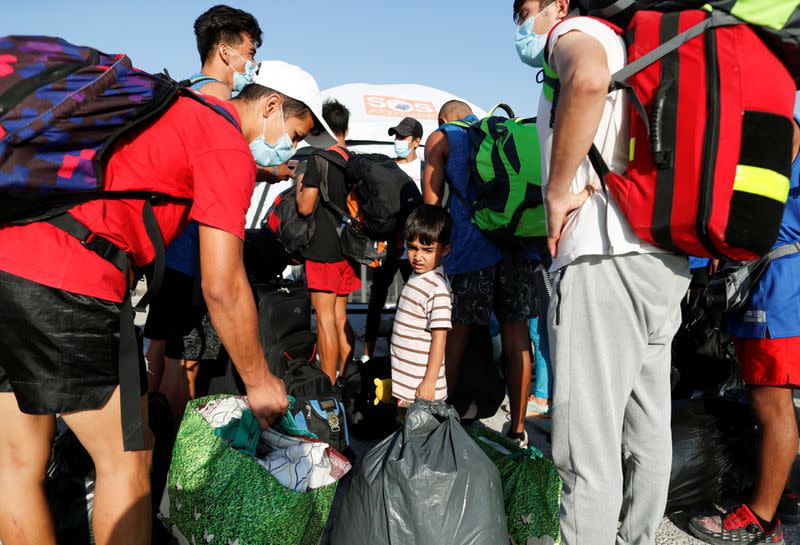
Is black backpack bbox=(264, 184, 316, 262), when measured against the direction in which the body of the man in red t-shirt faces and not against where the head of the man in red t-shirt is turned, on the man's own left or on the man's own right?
on the man's own left

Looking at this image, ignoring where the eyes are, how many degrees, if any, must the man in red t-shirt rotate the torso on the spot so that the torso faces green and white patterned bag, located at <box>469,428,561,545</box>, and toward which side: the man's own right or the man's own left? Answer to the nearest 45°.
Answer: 0° — they already face it

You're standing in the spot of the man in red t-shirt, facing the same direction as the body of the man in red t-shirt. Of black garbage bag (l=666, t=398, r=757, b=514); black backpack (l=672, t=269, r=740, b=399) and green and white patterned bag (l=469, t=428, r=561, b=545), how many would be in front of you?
3

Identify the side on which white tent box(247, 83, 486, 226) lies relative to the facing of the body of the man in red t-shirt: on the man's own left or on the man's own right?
on the man's own left

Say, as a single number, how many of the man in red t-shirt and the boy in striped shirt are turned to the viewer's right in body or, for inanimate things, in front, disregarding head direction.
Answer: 1

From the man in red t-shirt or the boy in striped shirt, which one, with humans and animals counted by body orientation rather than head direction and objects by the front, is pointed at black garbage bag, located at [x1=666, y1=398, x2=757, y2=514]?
the man in red t-shirt

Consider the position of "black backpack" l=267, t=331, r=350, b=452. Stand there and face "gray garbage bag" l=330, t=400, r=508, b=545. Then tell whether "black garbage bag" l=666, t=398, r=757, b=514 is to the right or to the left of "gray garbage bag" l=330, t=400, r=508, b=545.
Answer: left

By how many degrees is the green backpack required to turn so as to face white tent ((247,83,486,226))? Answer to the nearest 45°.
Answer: approximately 135° to its left

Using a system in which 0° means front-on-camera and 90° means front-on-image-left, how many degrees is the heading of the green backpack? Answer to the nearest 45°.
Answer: approximately 315°

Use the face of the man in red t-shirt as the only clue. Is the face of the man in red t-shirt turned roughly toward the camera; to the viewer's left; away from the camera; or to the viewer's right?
to the viewer's right

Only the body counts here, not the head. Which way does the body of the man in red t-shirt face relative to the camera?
to the viewer's right

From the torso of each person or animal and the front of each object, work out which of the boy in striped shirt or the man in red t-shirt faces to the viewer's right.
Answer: the man in red t-shirt
